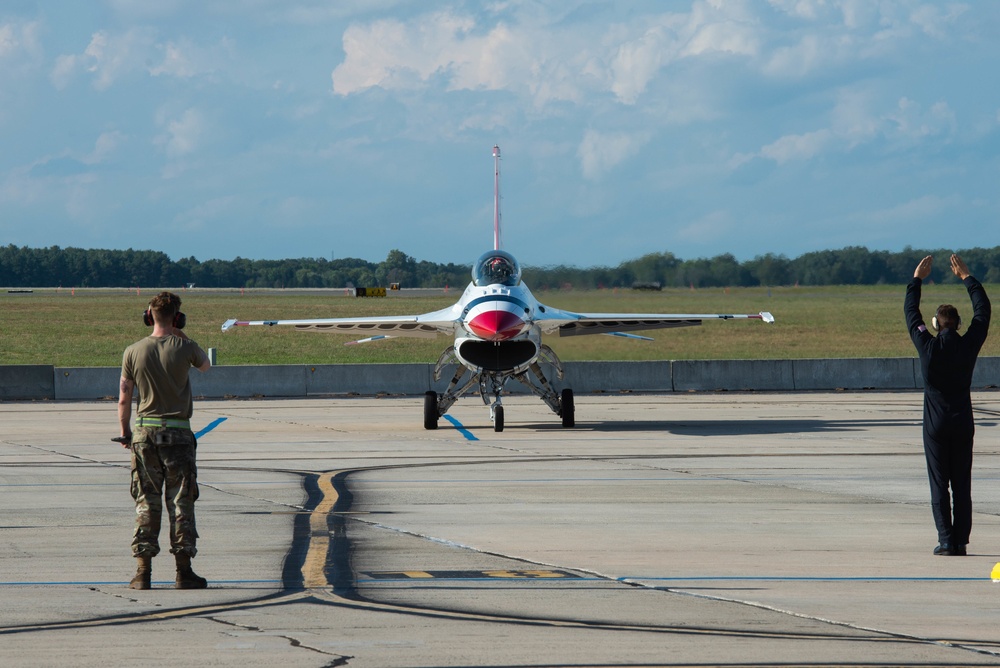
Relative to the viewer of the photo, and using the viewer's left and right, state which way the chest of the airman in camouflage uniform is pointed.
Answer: facing away from the viewer

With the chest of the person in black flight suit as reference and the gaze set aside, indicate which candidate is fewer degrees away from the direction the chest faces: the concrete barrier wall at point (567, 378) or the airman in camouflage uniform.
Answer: the concrete barrier wall

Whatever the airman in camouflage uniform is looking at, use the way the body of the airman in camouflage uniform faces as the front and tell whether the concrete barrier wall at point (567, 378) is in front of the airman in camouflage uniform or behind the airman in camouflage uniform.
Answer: in front

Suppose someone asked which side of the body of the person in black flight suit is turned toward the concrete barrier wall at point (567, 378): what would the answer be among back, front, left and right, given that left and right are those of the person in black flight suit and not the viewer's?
front

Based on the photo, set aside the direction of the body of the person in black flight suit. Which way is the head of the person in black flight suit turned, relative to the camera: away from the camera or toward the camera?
away from the camera

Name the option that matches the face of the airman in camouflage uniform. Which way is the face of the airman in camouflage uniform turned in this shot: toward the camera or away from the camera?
away from the camera

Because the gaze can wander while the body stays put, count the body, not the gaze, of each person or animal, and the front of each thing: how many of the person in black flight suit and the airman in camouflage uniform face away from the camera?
2

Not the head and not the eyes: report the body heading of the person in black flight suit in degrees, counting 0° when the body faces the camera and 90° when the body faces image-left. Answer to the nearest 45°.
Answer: approximately 180°

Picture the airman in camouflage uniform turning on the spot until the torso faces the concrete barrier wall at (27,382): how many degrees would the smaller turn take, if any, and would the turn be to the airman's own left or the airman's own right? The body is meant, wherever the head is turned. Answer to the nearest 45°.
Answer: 0° — they already face it

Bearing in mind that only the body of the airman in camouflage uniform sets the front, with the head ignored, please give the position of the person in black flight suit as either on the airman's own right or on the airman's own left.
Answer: on the airman's own right
